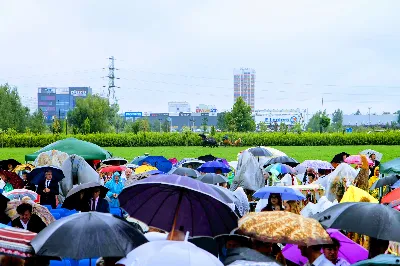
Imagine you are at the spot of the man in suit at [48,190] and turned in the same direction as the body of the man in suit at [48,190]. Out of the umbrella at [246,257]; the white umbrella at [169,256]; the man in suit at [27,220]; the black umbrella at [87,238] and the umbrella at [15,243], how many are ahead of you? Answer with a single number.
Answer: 5

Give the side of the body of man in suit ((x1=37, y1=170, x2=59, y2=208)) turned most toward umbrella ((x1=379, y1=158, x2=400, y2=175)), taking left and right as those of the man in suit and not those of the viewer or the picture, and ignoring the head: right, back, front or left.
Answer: left

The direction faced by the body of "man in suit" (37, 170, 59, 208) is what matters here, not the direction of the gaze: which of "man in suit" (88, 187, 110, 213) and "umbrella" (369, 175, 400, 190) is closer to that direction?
the man in suit

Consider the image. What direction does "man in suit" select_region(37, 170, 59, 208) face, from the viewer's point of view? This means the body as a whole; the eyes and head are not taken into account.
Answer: toward the camera

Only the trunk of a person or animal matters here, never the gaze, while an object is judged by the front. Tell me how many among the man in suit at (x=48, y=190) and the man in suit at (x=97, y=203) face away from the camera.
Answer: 0

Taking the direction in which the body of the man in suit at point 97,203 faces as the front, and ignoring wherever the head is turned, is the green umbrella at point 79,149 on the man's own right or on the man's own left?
on the man's own right

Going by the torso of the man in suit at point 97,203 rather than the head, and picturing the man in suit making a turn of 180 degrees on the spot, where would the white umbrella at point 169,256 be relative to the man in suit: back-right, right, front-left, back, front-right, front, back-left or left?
back-right

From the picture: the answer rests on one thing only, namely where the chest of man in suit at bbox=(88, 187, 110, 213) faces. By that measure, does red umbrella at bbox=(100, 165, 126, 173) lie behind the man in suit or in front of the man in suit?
behind

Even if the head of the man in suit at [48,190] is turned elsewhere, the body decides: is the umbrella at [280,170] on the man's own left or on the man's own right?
on the man's own left

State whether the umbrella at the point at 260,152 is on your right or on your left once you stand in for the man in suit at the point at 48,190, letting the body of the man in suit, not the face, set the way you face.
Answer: on your left

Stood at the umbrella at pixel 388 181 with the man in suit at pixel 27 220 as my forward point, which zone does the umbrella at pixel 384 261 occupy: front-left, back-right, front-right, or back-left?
front-left

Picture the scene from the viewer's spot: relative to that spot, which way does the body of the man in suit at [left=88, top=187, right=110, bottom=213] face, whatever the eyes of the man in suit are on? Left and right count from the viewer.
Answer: facing the viewer and to the left of the viewer

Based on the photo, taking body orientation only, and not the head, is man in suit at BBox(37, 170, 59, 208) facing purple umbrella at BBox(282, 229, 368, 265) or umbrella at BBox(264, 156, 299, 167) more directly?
the purple umbrella

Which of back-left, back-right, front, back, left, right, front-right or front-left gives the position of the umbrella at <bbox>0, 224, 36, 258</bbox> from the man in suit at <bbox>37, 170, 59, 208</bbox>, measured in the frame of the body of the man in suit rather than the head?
front

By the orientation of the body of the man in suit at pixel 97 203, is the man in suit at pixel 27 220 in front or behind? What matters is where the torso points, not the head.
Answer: in front
